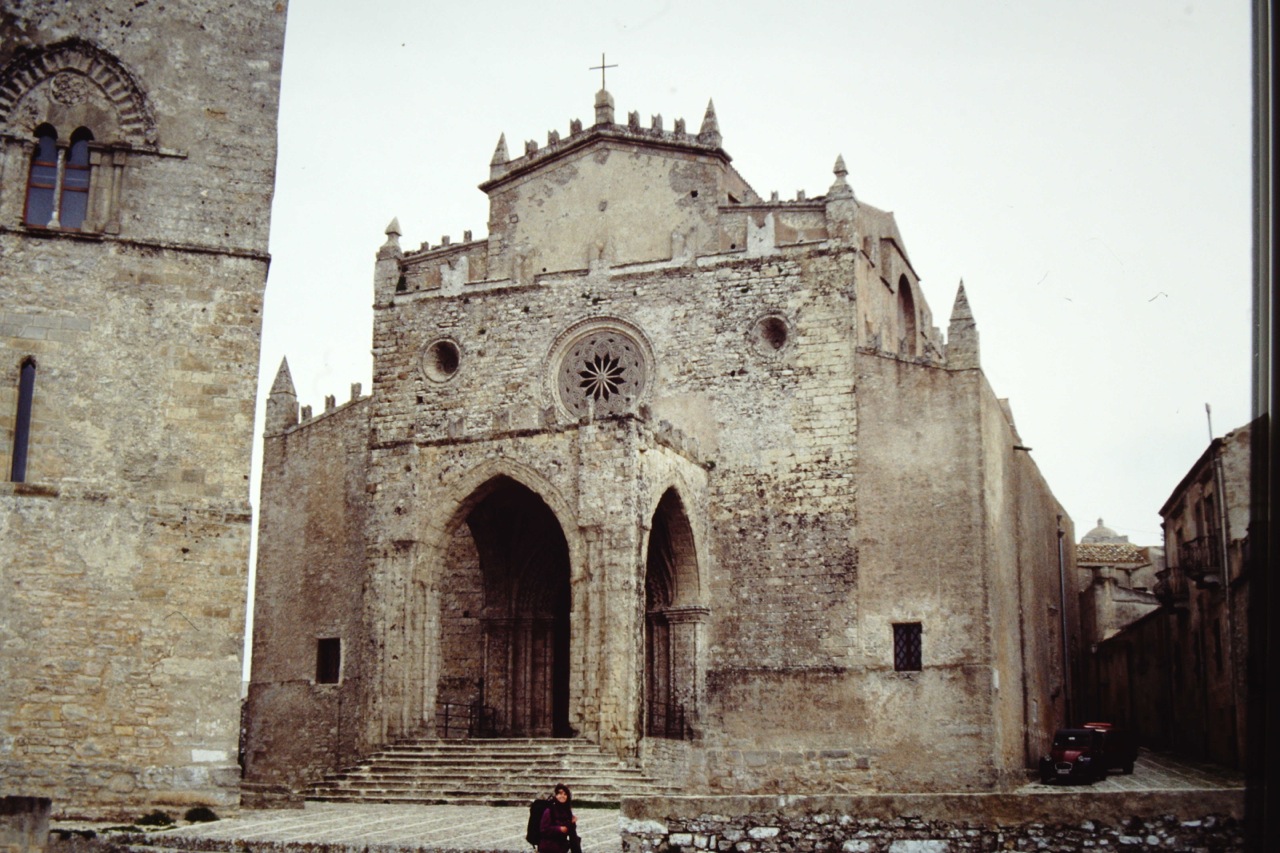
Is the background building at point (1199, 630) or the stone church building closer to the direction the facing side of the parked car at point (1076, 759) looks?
the stone church building

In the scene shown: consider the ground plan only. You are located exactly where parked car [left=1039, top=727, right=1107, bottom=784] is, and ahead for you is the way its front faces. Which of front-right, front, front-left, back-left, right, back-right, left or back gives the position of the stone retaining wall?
front-left

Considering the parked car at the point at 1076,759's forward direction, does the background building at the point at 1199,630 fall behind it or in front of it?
behind

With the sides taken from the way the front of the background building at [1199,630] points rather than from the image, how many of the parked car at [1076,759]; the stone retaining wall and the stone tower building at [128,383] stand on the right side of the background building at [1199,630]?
0

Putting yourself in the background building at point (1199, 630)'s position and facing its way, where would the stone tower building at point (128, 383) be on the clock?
the stone tower building at point (128, 383) is roughly at 10 o'clock from the background building at point (1199, 630).

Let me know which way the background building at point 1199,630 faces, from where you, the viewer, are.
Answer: facing to the left of the viewer

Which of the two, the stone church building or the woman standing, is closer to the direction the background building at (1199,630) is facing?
the stone church building

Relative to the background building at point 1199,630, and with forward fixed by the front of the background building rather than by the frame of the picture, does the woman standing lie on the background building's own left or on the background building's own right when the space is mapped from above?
on the background building's own left

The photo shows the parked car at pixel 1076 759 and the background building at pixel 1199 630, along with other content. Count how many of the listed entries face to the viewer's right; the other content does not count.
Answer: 0

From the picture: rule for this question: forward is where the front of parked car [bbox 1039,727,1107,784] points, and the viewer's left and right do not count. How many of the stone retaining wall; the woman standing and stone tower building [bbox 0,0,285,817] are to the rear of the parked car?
0

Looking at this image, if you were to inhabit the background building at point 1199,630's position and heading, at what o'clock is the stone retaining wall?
The stone retaining wall is roughly at 9 o'clock from the background building.

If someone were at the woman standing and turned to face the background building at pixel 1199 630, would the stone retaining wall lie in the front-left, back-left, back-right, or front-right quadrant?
front-right

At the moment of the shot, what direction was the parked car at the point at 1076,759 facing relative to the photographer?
facing the viewer and to the left of the viewer
